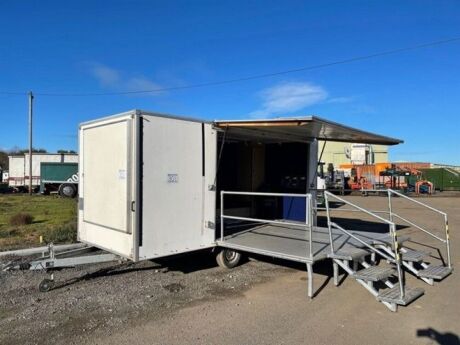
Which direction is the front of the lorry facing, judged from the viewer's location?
facing to the right of the viewer

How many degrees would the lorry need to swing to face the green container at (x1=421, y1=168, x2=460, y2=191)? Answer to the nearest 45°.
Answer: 0° — it already faces it

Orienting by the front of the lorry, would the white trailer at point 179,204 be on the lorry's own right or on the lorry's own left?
on the lorry's own right

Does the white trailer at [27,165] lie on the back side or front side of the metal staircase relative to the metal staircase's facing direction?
on the back side

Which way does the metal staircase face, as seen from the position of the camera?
facing the viewer and to the right of the viewer

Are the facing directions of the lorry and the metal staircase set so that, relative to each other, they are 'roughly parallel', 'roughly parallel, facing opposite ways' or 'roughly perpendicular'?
roughly perpendicular

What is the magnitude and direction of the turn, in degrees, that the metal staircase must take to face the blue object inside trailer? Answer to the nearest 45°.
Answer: approximately 180°

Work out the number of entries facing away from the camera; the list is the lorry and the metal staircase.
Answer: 0

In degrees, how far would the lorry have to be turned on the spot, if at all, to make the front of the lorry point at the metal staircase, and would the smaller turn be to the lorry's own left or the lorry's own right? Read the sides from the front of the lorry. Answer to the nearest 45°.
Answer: approximately 90° to the lorry's own right
